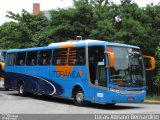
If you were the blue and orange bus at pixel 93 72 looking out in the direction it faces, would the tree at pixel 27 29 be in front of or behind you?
behind

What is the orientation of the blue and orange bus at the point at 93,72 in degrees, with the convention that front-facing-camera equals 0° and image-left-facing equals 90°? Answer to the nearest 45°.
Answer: approximately 315°
